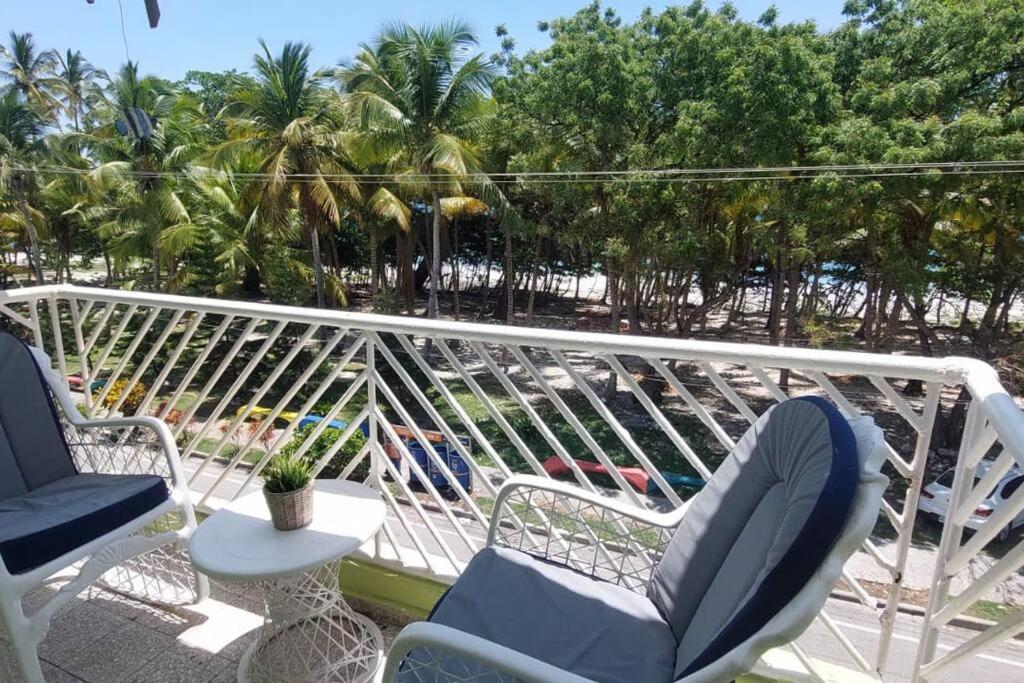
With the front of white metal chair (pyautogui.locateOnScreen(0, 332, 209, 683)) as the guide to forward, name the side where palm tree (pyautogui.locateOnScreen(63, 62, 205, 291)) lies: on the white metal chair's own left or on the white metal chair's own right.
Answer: on the white metal chair's own left

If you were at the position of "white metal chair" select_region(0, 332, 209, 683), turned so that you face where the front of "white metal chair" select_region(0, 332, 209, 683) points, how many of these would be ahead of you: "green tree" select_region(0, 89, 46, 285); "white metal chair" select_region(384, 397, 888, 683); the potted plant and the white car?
3

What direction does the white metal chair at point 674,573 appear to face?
to the viewer's left

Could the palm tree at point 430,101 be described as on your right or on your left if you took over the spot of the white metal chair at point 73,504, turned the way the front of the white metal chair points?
on your left

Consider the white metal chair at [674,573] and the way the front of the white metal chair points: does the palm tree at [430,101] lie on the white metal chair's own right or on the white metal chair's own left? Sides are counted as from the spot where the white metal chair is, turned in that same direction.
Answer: on the white metal chair's own right

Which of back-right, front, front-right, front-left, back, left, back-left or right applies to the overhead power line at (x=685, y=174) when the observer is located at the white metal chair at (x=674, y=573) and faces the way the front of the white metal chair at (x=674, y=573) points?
right

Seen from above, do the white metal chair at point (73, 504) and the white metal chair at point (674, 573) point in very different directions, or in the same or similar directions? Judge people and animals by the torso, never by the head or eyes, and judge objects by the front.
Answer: very different directions

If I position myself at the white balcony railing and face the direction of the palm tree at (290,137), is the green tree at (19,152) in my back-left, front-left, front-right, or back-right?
front-left

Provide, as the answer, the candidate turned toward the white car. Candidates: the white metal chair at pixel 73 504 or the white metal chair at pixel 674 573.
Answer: the white metal chair at pixel 73 504

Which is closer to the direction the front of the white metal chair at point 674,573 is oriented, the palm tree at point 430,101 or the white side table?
the white side table

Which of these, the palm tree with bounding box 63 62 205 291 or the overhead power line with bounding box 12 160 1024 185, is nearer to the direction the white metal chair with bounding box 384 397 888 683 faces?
the palm tree

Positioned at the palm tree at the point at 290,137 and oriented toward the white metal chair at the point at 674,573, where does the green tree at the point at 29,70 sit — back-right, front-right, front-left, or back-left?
back-right

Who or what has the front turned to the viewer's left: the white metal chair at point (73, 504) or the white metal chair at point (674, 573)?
the white metal chair at point (674, 573)

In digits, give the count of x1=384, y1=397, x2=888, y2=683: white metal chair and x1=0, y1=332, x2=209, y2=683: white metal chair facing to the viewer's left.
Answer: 1
